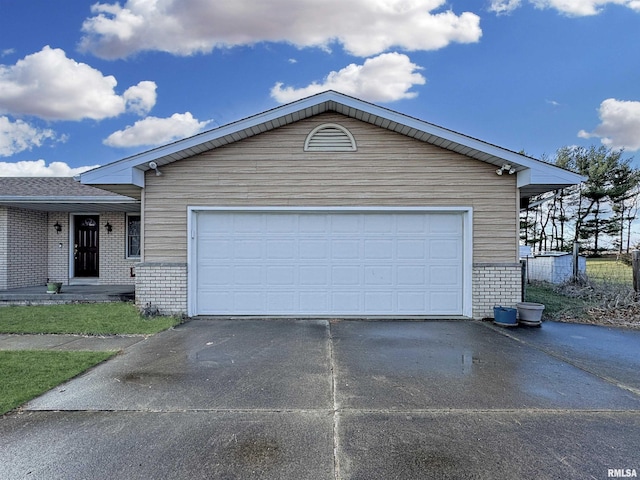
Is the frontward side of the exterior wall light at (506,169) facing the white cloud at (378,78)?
no

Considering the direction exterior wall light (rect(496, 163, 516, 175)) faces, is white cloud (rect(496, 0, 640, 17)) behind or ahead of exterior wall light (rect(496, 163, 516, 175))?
behind

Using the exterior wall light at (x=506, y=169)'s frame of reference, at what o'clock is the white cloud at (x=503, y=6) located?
The white cloud is roughly at 6 o'clock from the exterior wall light.

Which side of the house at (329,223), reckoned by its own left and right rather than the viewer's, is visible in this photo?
front

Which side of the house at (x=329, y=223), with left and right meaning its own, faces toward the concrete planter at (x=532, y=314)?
left

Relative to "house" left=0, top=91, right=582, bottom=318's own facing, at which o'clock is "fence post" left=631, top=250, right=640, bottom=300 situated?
The fence post is roughly at 9 o'clock from the house.

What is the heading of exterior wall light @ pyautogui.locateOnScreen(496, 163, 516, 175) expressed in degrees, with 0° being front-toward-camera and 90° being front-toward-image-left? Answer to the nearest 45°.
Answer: approximately 0°
